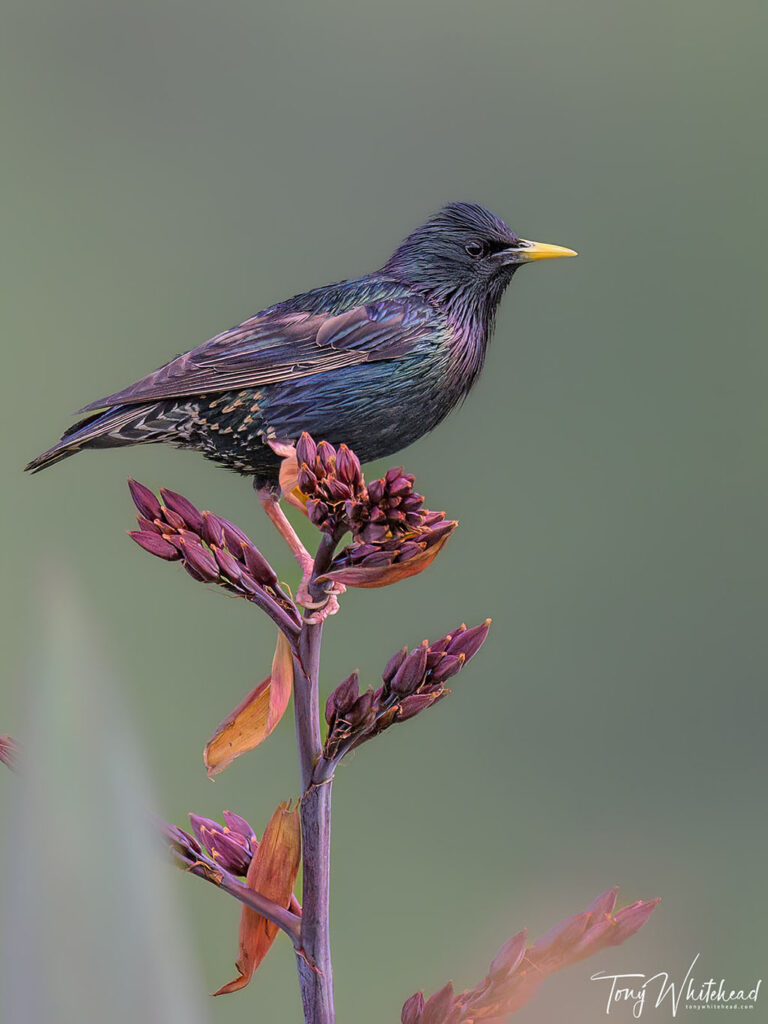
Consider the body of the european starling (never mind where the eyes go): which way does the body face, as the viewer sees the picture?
to the viewer's right
